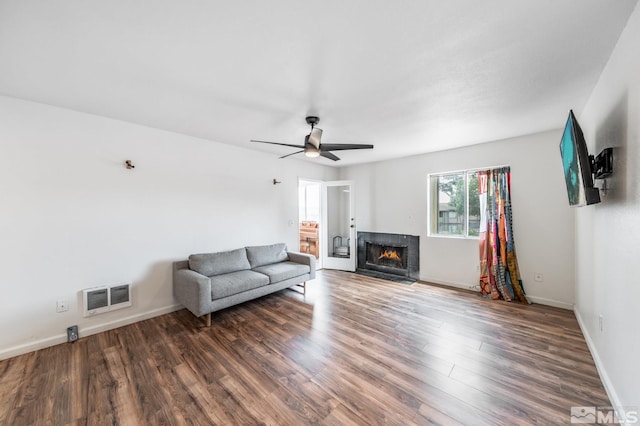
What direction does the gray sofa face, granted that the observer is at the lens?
facing the viewer and to the right of the viewer

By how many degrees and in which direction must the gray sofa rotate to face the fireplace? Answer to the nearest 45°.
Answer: approximately 45° to its left

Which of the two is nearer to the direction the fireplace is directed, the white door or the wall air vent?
the wall air vent

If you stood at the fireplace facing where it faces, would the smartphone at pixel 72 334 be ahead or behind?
ahead

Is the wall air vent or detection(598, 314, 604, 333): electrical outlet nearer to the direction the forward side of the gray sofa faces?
the electrical outlet

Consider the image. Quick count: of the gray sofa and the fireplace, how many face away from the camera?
0

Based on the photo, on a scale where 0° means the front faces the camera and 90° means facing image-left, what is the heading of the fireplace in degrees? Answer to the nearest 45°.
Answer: approximately 45°

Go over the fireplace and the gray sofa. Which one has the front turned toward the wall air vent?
the fireplace

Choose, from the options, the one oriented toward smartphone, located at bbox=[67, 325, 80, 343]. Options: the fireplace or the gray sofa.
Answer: the fireplace

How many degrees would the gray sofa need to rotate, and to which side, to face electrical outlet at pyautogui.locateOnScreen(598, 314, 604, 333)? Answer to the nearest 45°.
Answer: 0° — it already faces it

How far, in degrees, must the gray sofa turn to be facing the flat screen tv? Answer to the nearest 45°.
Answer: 0° — it already faces it

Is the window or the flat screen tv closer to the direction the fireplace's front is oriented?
the flat screen tv

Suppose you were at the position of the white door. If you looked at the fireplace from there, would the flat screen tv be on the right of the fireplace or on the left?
right

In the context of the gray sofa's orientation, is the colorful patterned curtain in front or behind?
in front
